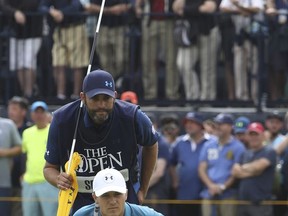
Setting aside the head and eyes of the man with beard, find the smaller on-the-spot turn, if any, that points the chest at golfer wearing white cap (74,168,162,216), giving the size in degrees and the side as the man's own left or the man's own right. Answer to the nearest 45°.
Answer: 0° — they already face them

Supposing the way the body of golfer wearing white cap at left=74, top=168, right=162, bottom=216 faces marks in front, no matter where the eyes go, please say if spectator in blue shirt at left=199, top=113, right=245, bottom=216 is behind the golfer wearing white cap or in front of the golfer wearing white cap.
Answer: behind

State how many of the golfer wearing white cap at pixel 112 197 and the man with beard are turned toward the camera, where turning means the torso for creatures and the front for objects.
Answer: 2
